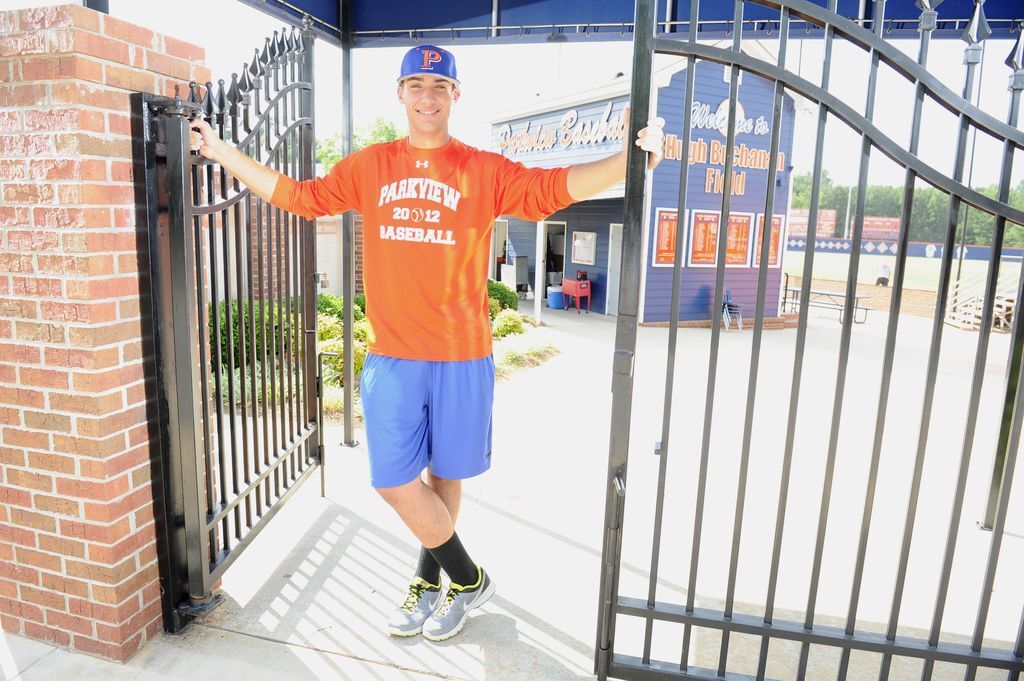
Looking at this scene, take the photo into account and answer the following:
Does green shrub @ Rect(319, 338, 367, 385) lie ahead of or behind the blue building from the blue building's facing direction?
ahead

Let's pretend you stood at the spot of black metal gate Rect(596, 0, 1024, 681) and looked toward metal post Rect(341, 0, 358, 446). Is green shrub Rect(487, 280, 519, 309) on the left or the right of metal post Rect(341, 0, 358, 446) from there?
right

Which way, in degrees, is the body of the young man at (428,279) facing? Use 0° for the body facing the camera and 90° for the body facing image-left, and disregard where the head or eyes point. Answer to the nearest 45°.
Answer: approximately 0°

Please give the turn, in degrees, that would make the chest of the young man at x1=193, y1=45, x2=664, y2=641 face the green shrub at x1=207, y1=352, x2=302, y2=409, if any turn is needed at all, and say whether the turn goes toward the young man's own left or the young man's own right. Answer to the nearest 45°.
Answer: approximately 135° to the young man's own right

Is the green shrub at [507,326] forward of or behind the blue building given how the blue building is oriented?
forward

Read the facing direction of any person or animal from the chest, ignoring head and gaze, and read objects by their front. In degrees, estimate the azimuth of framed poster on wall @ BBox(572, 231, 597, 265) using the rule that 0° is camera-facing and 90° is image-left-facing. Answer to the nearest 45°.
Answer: approximately 45°

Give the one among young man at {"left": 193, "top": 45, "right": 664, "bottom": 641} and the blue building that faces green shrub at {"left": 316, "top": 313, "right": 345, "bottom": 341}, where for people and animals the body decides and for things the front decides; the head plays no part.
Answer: the blue building

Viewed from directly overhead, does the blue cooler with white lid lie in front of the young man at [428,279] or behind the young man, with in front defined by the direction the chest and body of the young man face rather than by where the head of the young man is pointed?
behind

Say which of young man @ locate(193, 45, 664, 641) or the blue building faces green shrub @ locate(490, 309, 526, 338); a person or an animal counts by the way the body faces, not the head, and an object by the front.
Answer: the blue building

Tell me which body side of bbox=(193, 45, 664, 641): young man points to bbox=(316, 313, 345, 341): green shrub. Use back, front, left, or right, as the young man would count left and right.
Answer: back

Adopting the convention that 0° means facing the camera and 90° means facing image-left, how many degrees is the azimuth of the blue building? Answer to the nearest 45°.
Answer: approximately 45°
